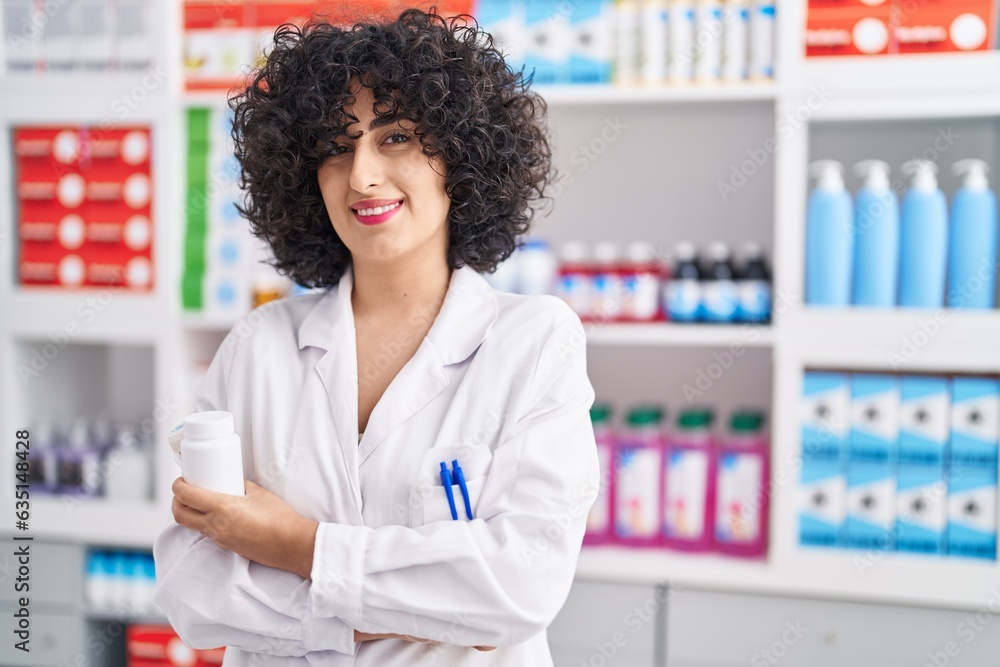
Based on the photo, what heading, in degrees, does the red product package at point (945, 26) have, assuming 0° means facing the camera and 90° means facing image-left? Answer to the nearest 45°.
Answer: approximately 0°

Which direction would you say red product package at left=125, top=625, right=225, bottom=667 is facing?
toward the camera

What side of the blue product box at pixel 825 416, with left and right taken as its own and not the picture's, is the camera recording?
front

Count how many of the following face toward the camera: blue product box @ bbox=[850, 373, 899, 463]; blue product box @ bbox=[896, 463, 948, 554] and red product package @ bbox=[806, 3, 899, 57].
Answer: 3

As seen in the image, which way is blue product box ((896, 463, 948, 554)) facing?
toward the camera

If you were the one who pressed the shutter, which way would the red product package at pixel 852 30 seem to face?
facing the viewer

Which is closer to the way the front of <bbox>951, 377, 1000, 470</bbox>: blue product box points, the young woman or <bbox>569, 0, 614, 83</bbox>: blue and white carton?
the young woman
